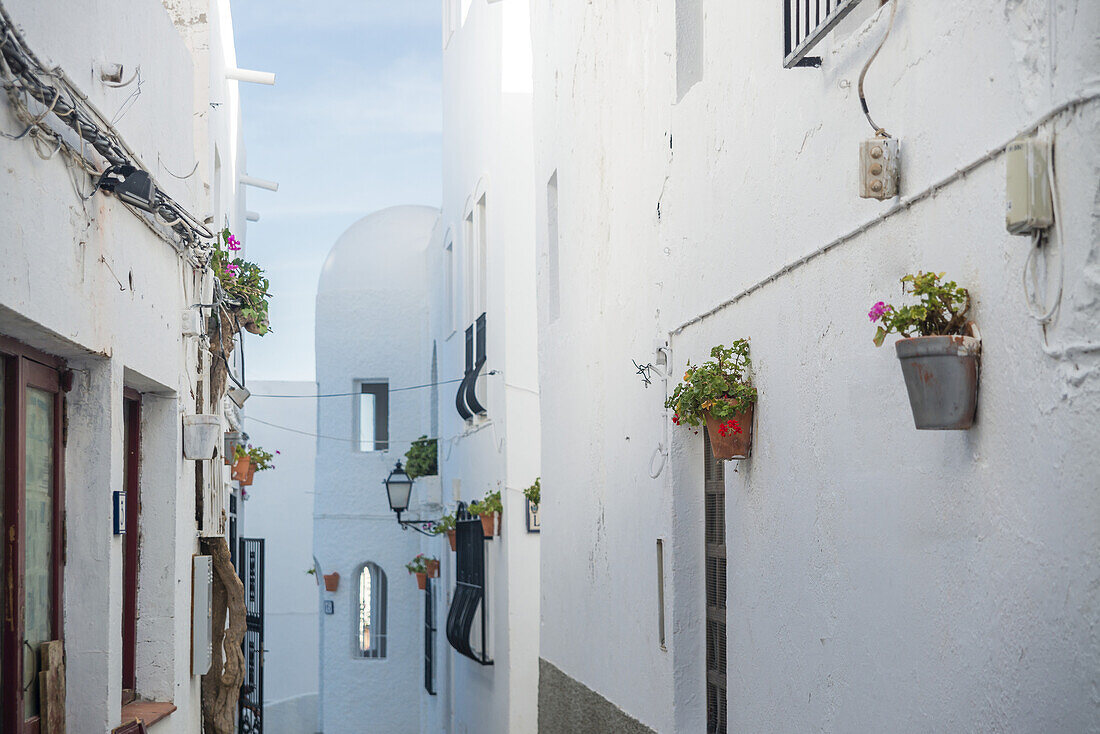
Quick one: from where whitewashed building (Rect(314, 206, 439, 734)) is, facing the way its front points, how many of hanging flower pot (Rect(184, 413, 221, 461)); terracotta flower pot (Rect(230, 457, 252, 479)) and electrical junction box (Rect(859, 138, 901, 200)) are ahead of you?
3

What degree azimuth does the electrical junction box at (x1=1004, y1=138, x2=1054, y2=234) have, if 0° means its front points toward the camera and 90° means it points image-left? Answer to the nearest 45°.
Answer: approximately 45°

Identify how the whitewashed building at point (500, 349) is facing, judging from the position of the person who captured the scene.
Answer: facing to the left of the viewer

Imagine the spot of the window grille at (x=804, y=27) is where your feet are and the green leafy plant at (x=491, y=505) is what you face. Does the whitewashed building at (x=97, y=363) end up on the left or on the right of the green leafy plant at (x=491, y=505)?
left

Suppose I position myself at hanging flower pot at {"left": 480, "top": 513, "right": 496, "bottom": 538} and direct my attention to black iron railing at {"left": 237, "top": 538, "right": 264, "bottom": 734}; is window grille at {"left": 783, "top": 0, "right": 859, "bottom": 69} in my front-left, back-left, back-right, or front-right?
front-left

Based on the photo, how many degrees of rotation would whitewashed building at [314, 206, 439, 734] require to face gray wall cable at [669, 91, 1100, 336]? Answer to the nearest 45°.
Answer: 0° — it already faces it

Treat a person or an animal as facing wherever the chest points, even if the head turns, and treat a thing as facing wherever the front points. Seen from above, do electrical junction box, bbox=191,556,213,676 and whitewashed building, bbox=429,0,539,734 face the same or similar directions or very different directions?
very different directions

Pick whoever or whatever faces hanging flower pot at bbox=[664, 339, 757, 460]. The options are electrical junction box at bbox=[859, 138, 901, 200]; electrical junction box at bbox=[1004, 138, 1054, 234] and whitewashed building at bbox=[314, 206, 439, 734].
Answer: the whitewashed building

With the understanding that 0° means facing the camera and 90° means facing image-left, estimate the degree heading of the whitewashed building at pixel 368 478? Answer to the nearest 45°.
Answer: approximately 0°

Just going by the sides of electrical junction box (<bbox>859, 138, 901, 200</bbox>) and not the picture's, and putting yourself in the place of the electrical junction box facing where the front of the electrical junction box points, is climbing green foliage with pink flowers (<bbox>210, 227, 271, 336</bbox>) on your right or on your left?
on your right

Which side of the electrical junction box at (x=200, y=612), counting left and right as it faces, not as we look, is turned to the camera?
right
